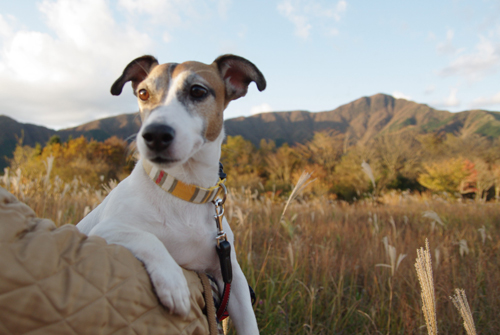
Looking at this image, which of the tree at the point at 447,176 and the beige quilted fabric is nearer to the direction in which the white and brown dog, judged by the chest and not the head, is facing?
the beige quilted fabric

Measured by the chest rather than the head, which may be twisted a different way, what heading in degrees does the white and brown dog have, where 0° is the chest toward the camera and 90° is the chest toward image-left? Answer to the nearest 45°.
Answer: approximately 0°

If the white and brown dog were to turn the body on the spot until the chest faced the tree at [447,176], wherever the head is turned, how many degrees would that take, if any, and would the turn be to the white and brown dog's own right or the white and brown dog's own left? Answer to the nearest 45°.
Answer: approximately 135° to the white and brown dog's own left

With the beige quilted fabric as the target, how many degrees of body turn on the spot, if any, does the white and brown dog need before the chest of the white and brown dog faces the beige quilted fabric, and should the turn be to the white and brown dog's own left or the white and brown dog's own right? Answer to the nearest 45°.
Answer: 0° — it already faces it
